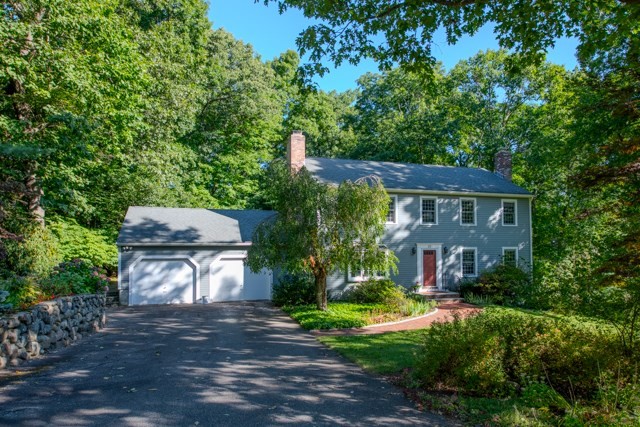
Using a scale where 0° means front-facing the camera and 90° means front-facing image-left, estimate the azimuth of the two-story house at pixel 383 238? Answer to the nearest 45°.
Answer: approximately 0°

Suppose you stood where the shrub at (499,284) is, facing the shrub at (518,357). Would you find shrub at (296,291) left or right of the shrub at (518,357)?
right

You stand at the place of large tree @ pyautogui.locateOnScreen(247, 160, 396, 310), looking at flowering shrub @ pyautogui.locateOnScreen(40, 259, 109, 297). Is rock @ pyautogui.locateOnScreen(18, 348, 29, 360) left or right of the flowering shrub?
left

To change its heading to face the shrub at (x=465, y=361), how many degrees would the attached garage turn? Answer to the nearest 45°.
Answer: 0° — it already faces it

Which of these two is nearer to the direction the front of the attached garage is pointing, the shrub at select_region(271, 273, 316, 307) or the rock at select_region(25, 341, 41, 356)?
the rock

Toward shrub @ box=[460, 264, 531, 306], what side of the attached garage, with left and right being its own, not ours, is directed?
left

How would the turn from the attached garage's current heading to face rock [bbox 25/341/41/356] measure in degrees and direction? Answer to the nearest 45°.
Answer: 0° — it already faces it
